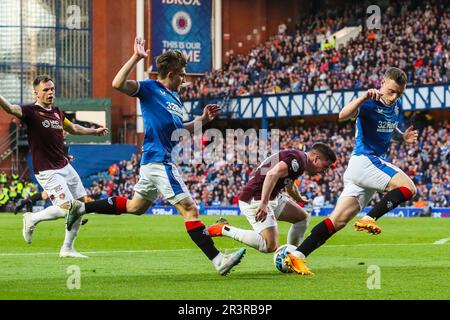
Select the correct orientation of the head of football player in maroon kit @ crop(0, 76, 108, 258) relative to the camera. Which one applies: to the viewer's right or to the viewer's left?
to the viewer's right

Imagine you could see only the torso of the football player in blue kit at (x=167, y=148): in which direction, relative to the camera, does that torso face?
to the viewer's right

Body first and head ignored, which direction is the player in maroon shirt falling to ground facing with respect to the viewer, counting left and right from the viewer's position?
facing to the right of the viewer

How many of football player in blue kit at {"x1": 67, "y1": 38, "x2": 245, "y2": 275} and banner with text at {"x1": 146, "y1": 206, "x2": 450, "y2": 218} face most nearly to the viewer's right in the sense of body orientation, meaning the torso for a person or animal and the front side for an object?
1

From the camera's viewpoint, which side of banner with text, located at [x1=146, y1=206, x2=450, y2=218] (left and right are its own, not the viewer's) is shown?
front

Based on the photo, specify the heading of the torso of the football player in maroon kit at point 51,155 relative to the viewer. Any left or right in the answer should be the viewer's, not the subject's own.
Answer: facing the viewer and to the right of the viewer

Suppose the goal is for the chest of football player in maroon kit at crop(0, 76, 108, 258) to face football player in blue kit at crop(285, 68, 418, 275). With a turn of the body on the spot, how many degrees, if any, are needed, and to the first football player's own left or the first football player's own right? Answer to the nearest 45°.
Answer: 0° — they already face them

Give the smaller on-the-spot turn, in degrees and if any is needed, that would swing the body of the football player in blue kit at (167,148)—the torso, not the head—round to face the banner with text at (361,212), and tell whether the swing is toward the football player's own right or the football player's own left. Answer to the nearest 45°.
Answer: approximately 90° to the football player's own left

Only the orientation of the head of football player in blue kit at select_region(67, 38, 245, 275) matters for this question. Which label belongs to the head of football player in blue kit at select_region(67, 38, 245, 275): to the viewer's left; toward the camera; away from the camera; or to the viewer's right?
to the viewer's right
